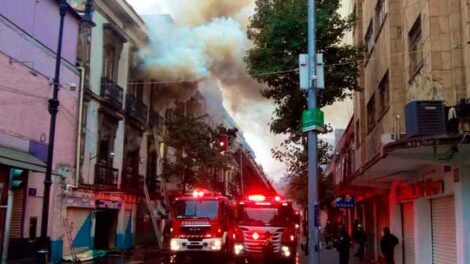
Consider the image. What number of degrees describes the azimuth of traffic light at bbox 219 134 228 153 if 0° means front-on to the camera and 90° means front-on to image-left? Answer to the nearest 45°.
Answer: approximately 0°

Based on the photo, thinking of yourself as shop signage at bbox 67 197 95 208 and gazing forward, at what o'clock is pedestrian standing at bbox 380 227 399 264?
The pedestrian standing is roughly at 12 o'clock from the shop signage.

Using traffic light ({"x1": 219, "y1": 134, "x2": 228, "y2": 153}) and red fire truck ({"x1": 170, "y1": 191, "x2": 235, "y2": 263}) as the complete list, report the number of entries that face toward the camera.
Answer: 2

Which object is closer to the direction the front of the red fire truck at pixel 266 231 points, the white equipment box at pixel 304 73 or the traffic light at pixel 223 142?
the white equipment box

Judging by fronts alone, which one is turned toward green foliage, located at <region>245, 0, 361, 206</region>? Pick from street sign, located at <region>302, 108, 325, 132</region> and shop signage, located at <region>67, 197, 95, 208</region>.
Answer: the shop signage

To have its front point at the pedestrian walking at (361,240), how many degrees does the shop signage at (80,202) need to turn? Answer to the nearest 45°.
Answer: approximately 45° to its left
